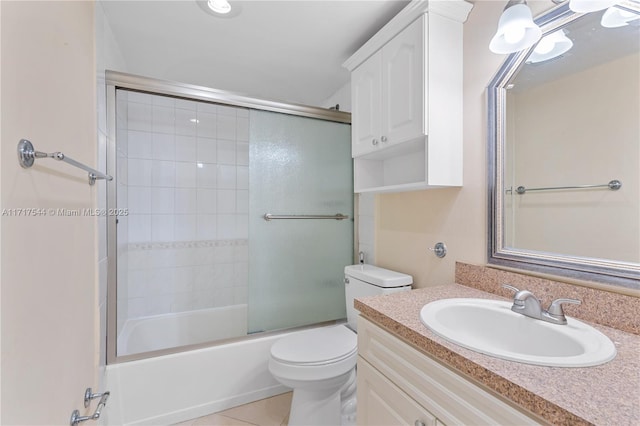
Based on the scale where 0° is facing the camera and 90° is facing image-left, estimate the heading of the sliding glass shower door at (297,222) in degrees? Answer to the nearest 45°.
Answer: approximately 315°

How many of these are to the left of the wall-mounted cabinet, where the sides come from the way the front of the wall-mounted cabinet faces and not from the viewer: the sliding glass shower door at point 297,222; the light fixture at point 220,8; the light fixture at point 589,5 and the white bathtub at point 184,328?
1

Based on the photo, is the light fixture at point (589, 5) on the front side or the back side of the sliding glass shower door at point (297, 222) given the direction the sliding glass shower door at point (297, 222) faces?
on the front side

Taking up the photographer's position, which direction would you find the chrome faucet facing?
facing the viewer and to the left of the viewer

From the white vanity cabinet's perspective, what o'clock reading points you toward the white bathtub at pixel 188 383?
The white bathtub is roughly at 2 o'clock from the white vanity cabinet.

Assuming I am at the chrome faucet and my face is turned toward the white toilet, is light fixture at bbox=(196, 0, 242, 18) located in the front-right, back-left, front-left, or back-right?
front-left

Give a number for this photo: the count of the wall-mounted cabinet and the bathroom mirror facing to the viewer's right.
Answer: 0

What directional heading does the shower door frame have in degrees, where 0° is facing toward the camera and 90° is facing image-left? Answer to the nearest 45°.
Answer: approximately 315°

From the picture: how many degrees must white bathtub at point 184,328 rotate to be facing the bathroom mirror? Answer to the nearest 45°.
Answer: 0° — it already faces it

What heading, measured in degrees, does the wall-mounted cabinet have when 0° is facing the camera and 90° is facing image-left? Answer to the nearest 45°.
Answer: approximately 45°
